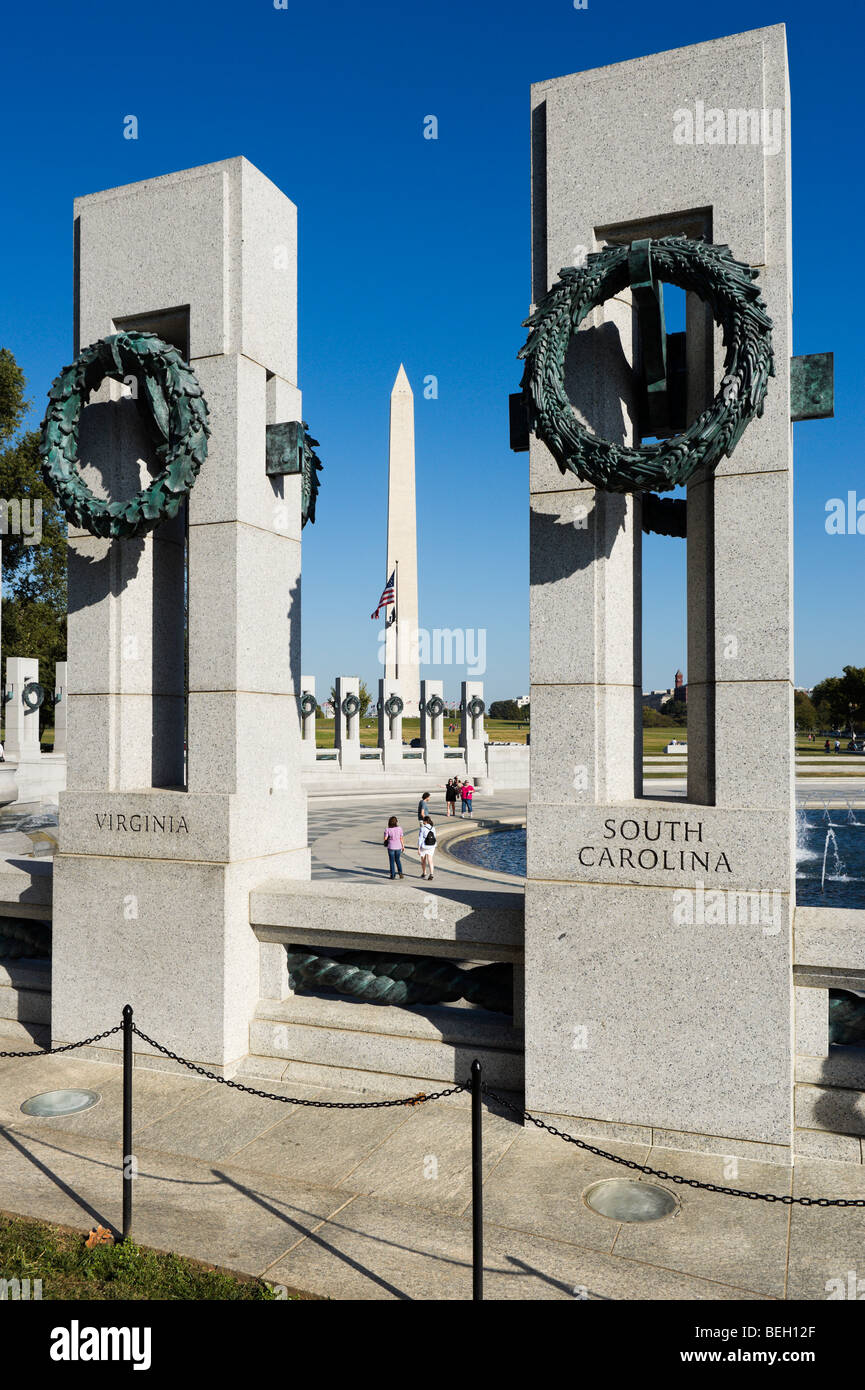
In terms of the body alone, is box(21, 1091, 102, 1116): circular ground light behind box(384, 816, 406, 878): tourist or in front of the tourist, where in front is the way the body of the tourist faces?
behind

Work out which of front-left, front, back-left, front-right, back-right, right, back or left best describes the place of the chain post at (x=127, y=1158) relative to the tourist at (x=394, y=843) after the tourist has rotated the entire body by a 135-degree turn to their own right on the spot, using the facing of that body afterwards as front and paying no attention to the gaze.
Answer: front-right

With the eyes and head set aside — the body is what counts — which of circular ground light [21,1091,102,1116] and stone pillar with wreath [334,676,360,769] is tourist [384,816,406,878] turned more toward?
the stone pillar with wreath

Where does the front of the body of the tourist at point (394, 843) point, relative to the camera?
away from the camera

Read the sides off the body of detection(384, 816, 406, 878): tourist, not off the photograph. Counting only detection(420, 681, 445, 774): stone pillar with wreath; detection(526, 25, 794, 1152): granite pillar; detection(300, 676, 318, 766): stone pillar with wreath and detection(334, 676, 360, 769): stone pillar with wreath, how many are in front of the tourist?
3

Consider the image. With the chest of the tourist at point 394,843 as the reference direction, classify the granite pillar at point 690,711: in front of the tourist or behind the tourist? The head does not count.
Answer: behind
